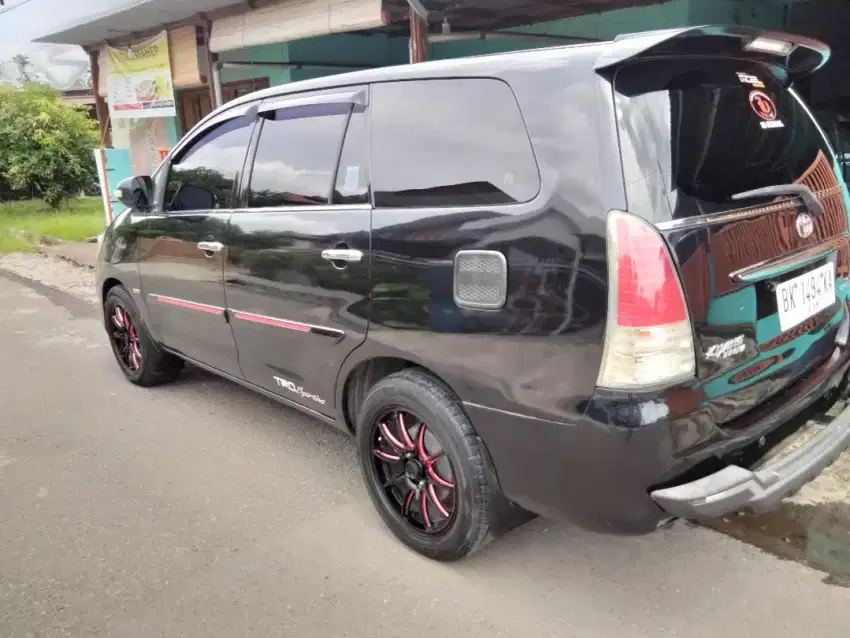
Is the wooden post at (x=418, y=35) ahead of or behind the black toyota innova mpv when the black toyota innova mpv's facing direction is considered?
ahead

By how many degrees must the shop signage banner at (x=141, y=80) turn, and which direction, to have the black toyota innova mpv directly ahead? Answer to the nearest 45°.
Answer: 0° — it already faces it

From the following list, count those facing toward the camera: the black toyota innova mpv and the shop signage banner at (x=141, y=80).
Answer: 1

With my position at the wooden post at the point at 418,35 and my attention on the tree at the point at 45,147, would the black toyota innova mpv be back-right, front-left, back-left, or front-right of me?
back-left

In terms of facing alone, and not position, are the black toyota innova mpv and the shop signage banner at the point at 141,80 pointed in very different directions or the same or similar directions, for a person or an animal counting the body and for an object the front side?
very different directions

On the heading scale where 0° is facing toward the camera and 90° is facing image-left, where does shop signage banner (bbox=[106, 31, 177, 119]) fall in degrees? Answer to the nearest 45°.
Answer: approximately 0°

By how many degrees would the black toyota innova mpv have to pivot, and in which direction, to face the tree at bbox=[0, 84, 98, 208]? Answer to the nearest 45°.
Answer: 0° — it already faces it

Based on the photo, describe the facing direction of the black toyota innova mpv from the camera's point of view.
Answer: facing away from the viewer and to the left of the viewer

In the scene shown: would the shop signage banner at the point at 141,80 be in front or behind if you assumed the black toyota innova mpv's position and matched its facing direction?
in front

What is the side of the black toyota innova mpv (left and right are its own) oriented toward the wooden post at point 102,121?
front
